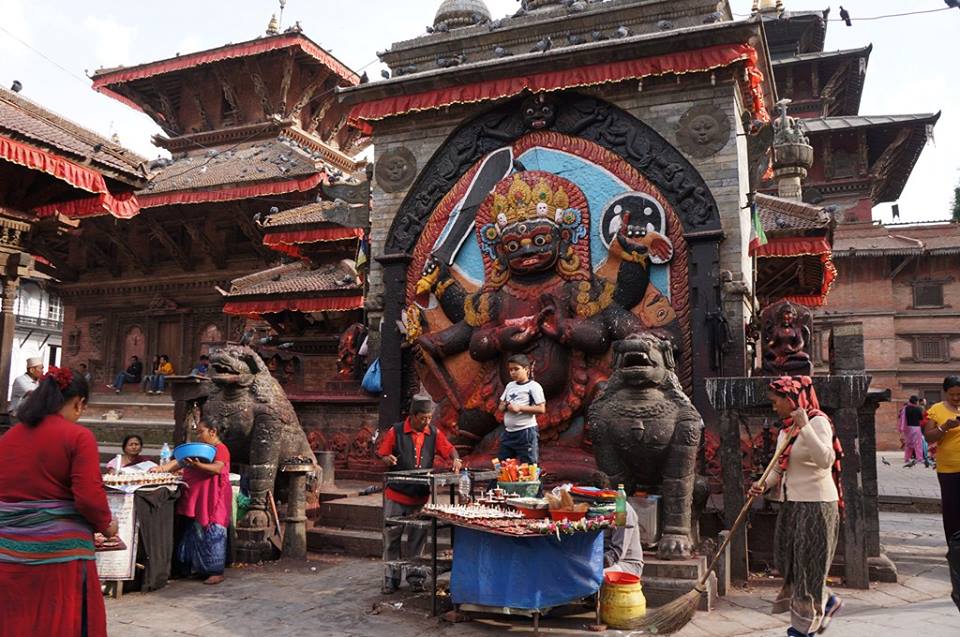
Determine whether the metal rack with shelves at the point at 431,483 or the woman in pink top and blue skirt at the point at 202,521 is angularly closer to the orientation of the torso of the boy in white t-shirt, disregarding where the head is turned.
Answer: the metal rack with shelves

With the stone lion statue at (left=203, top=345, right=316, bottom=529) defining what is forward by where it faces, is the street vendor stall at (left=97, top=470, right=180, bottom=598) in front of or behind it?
in front

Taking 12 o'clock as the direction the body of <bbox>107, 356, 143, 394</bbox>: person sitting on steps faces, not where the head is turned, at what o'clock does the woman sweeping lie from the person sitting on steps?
The woman sweeping is roughly at 10 o'clock from the person sitting on steps.

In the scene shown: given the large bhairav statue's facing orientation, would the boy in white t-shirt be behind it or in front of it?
in front

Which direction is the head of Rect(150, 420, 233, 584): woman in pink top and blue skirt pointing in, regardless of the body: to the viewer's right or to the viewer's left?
to the viewer's left

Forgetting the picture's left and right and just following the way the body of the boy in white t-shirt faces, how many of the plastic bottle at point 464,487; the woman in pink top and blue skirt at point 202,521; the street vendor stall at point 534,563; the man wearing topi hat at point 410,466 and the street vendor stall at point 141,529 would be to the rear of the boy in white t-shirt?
0

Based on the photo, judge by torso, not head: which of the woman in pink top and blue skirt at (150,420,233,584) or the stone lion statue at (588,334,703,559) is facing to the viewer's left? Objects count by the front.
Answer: the woman in pink top and blue skirt

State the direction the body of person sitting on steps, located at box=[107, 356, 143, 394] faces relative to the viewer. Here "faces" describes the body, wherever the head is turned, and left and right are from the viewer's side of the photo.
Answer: facing the viewer and to the left of the viewer

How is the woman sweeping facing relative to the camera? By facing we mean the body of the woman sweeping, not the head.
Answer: to the viewer's left

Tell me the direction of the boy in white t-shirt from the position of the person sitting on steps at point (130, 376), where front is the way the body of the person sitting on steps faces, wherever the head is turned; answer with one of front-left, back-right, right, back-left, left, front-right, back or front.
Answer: front-left

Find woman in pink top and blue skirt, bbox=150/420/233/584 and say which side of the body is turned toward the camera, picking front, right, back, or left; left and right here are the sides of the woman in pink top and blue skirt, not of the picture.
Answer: left

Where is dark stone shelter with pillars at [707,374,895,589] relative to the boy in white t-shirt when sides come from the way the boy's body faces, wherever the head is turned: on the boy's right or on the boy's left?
on the boy's left

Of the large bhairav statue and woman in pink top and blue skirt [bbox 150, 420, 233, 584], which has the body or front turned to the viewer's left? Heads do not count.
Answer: the woman in pink top and blue skirt

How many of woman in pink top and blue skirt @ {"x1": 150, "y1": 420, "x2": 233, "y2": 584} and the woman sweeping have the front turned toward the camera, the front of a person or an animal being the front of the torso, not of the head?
0

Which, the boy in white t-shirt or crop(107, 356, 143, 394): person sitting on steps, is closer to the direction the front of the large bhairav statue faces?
the boy in white t-shirt

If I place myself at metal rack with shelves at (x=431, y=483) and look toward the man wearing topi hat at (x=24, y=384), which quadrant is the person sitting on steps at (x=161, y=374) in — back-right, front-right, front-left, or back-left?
front-right

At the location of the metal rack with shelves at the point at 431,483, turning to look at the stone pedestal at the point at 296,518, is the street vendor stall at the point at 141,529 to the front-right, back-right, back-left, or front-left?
front-left

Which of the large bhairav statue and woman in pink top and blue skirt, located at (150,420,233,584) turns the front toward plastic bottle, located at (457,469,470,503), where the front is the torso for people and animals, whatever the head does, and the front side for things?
the large bhairav statue

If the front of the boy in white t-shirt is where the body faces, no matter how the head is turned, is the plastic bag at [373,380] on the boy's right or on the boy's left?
on the boy's right

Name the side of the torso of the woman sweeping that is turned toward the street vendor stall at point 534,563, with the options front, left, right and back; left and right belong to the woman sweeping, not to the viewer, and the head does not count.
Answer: front

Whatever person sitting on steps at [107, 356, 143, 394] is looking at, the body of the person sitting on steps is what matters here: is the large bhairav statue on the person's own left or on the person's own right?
on the person's own left

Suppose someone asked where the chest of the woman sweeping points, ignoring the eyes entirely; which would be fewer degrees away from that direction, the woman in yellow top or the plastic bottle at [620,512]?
the plastic bottle

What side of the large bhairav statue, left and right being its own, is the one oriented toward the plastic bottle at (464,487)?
front
